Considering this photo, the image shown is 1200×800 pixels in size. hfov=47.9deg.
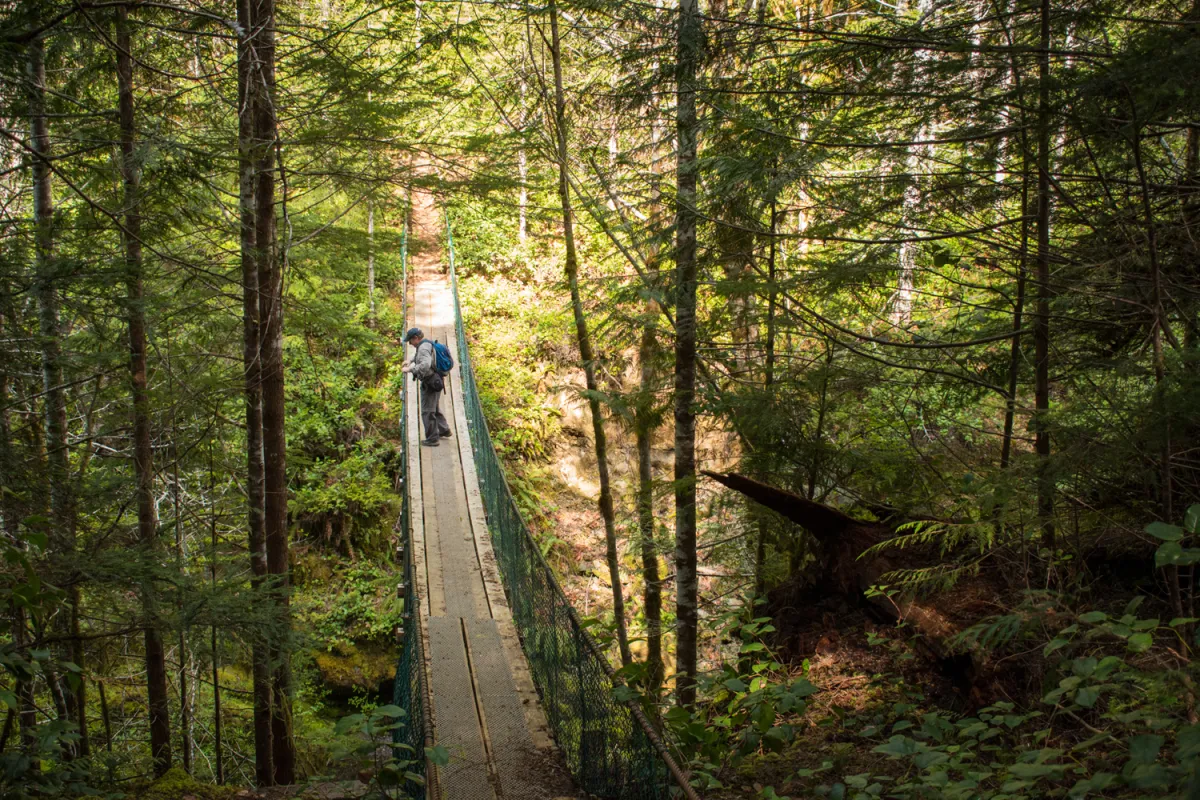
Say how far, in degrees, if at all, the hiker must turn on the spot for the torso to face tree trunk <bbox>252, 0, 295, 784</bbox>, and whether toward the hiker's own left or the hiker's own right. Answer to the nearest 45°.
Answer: approximately 90° to the hiker's own left

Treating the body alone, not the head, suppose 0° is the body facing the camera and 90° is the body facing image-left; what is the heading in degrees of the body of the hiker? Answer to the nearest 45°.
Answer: approximately 90°

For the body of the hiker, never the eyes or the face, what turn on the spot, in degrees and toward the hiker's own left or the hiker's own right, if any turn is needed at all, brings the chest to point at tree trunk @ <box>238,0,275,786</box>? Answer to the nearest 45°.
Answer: approximately 90° to the hiker's own left

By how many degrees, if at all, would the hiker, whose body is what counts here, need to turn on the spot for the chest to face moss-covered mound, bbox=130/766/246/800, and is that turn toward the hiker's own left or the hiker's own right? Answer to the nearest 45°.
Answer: approximately 90° to the hiker's own left

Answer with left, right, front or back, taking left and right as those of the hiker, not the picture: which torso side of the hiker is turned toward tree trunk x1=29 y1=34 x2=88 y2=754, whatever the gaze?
left

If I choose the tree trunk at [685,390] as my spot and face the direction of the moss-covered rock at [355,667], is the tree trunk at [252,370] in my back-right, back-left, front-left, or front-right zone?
front-left
